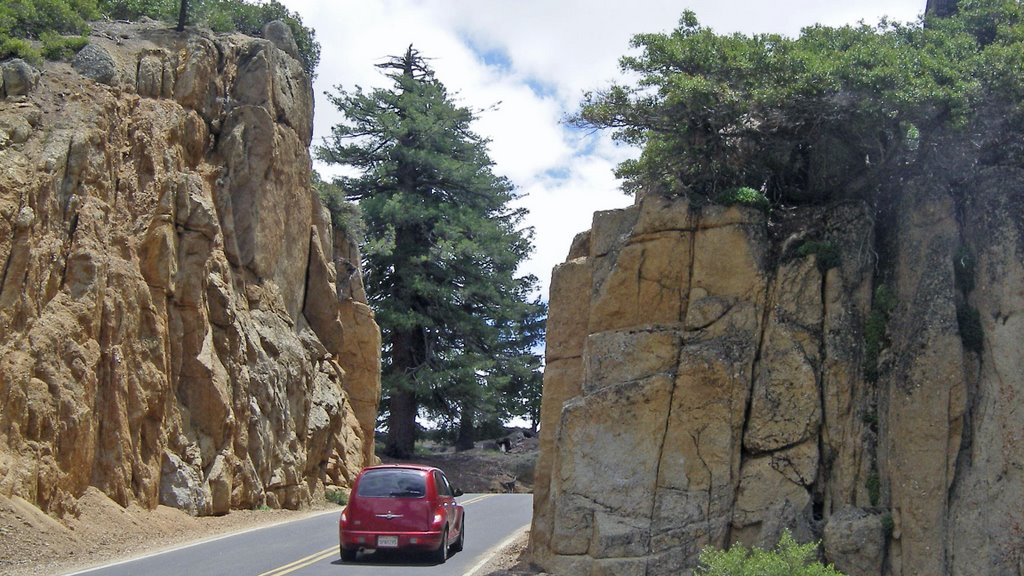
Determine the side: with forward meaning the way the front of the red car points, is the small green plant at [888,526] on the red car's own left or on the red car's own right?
on the red car's own right

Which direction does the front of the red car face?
away from the camera

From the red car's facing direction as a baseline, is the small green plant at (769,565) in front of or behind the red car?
behind

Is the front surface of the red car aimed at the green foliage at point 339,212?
yes

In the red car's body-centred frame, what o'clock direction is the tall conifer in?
The tall conifer is roughly at 12 o'clock from the red car.

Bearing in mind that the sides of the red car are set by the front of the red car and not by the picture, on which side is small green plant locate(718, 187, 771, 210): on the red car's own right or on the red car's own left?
on the red car's own right

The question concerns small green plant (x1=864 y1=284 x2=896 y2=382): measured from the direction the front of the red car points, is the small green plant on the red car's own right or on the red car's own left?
on the red car's own right

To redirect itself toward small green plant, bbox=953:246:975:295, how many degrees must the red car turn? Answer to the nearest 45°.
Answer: approximately 135° to its right

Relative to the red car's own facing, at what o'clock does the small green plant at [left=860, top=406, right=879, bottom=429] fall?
The small green plant is roughly at 4 o'clock from the red car.
